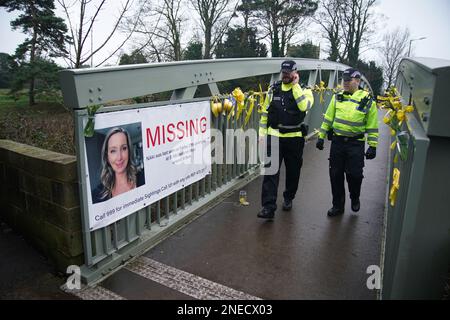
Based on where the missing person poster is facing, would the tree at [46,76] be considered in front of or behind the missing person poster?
behind

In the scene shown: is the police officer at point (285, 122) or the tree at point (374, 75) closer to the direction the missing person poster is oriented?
the police officer

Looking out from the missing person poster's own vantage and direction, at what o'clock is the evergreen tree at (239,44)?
The evergreen tree is roughly at 8 o'clock from the missing person poster.

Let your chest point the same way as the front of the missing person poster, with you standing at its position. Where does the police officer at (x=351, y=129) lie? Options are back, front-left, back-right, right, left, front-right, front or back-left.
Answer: front-left

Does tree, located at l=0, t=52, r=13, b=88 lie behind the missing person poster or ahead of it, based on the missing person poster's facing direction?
behind

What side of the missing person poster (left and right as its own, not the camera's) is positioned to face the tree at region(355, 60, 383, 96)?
left

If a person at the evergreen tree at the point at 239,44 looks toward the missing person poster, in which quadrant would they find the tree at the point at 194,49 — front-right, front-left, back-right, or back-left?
front-right

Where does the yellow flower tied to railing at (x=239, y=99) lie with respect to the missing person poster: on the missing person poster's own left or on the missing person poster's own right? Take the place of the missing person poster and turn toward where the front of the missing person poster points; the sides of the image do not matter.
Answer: on the missing person poster's own left

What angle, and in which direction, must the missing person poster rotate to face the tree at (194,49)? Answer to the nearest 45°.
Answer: approximately 135° to its left

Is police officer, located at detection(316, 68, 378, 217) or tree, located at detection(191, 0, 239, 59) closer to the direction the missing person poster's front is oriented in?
the police officer

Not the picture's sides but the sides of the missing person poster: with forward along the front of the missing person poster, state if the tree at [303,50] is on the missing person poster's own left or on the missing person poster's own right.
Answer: on the missing person poster's own left

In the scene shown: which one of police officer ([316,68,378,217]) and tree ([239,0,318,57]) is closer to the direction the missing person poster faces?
the police officer

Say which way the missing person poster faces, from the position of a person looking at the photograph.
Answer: facing the viewer and to the right of the viewer

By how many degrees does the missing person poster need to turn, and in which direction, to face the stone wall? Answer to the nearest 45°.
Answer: approximately 135° to its right
